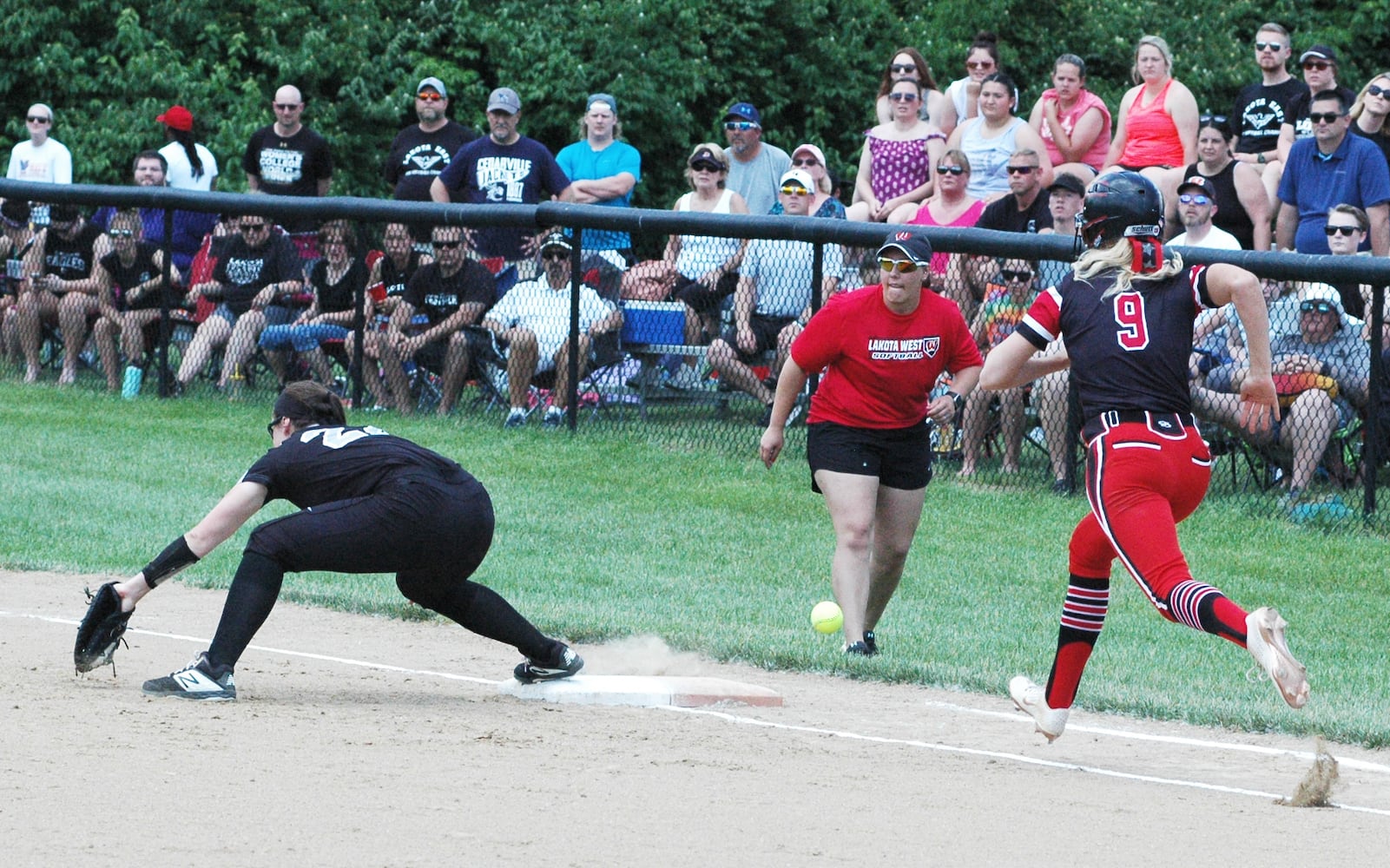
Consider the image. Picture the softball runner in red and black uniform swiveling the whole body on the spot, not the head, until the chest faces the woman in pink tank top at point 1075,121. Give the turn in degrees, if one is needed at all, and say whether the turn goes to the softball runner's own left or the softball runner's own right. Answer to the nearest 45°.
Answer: approximately 45° to the softball runner's own right

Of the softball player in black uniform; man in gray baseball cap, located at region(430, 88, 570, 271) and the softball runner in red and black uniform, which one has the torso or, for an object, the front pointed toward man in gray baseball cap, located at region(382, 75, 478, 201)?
the softball runner in red and black uniform

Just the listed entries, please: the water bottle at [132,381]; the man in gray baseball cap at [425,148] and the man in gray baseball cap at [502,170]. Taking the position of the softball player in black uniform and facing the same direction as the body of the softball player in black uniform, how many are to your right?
3

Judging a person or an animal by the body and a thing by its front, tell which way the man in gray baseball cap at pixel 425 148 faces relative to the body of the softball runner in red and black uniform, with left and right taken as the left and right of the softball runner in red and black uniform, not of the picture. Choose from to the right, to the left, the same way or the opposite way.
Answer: the opposite way

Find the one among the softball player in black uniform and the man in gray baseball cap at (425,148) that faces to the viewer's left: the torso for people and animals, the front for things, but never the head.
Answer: the softball player in black uniform

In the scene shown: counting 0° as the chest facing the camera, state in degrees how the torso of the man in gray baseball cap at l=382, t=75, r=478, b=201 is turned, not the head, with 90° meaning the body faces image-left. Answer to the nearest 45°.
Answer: approximately 0°

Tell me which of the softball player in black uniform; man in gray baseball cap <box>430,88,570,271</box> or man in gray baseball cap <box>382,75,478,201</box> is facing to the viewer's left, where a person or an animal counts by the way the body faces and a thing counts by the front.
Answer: the softball player in black uniform

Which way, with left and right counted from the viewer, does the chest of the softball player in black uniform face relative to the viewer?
facing to the left of the viewer

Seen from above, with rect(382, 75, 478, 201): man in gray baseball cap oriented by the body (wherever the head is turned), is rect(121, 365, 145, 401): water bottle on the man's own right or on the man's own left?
on the man's own right

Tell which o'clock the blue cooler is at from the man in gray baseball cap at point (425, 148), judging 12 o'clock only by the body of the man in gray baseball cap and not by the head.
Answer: The blue cooler is roughly at 11 o'clock from the man in gray baseball cap.
